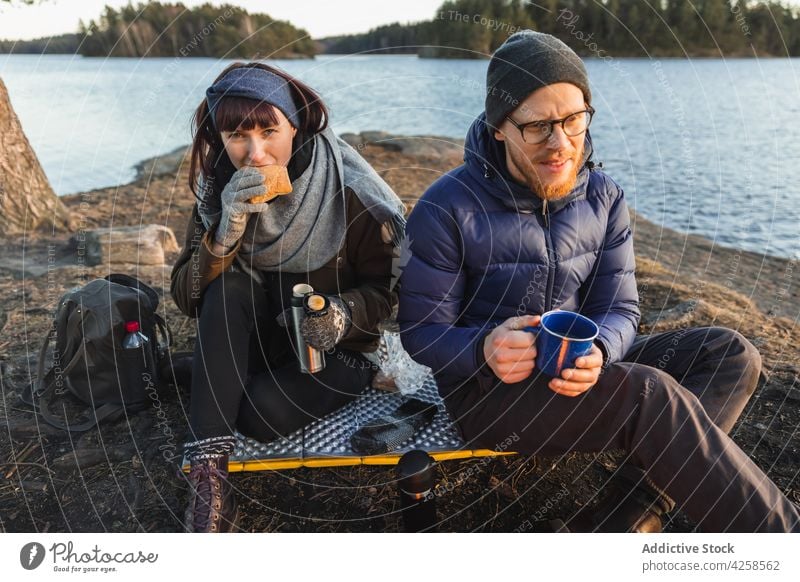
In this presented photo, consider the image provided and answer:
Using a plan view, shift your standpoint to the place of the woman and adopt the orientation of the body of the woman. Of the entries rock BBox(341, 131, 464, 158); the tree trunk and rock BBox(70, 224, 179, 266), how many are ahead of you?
0

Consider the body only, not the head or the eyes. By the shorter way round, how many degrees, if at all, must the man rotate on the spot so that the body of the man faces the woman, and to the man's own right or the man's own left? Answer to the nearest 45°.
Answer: approximately 135° to the man's own right

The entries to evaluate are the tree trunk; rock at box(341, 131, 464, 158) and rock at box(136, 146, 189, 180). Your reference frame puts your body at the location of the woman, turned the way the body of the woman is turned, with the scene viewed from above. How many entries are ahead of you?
0

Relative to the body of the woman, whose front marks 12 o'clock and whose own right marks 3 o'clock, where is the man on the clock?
The man is roughly at 10 o'clock from the woman.

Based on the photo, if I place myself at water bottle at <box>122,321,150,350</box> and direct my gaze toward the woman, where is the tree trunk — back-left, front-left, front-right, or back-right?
back-left

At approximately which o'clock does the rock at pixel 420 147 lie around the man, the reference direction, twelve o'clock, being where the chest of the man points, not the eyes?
The rock is roughly at 7 o'clock from the man.

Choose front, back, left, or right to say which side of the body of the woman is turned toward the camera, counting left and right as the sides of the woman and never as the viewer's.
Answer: front

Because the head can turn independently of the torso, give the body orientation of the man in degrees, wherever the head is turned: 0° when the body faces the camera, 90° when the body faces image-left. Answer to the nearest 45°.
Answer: approximately 315°

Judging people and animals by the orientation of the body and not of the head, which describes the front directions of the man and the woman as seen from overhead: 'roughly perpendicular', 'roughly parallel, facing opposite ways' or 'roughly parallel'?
roughly parallel

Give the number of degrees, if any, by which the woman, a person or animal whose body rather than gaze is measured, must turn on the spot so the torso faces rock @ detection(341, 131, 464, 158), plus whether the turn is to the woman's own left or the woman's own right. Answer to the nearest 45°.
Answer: approximately 180°

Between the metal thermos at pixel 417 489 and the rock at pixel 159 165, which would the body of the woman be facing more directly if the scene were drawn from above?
the metal thermos

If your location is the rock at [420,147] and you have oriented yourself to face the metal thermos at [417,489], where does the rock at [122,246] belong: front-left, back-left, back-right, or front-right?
front-right

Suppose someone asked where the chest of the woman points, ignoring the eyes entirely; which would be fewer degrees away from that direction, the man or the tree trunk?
the man

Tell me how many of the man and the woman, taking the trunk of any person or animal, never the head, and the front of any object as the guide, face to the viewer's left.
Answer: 0

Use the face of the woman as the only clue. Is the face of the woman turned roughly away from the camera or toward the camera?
toward the camera

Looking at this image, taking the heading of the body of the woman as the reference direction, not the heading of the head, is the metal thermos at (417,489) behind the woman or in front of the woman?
in front

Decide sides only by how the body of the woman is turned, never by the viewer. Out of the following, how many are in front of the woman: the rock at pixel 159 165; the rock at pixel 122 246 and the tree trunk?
0
